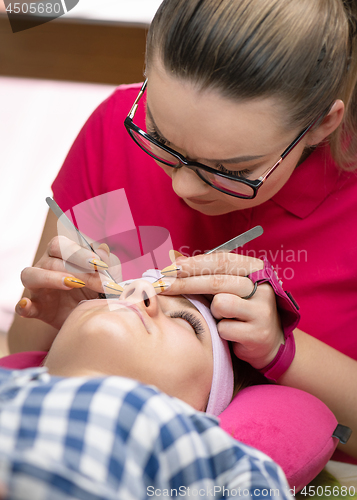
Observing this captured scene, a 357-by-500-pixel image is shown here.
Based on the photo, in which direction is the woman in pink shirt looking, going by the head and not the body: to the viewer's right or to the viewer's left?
to the viewer's left

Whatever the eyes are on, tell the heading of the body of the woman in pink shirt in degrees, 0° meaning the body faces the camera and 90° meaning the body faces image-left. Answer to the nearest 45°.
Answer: approximately 45°
